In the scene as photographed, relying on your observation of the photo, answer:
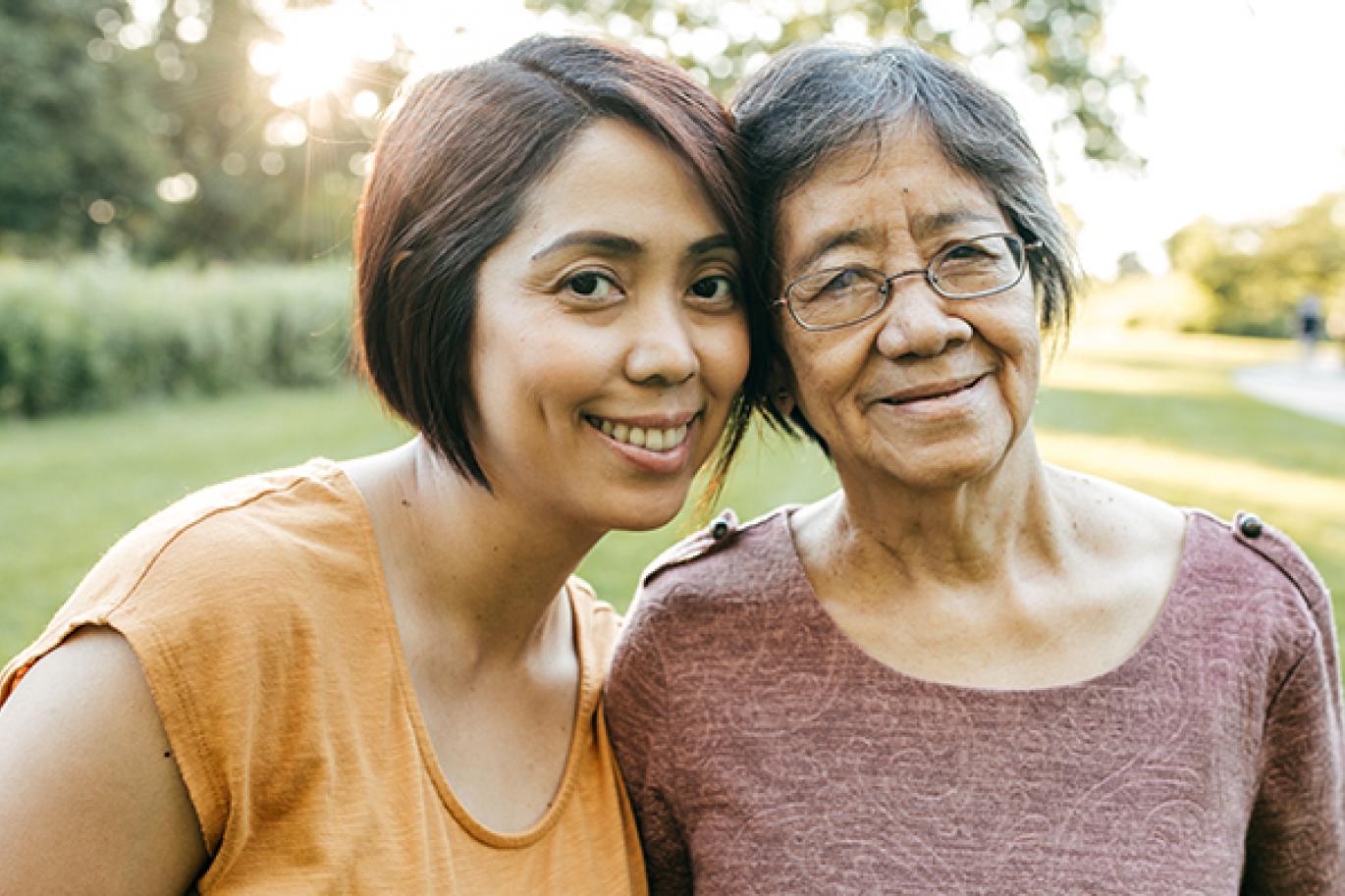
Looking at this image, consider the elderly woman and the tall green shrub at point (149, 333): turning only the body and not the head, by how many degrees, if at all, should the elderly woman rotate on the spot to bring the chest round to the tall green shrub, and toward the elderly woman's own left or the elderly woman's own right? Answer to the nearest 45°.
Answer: approximately 135° to the elderly woman's own right

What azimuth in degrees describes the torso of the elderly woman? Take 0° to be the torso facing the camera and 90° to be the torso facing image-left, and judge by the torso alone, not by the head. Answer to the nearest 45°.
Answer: approximately 0°
